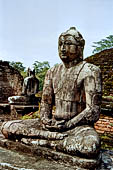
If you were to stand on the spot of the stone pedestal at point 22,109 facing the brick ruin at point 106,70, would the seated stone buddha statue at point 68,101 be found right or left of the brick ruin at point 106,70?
right

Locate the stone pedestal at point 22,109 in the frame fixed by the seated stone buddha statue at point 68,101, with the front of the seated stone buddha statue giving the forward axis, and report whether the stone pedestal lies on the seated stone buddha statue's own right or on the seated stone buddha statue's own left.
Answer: on the seated stone buddha statue's own right

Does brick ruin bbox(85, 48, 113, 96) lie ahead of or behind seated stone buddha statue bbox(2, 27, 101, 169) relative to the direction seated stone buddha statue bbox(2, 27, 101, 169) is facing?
behind

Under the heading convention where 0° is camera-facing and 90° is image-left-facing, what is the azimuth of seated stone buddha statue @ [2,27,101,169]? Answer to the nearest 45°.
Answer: approximately 45°

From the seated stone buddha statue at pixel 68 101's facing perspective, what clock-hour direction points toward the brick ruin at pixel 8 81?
The brick ruin is roughly at 4 o'clock from the seated stone buddha statue.
